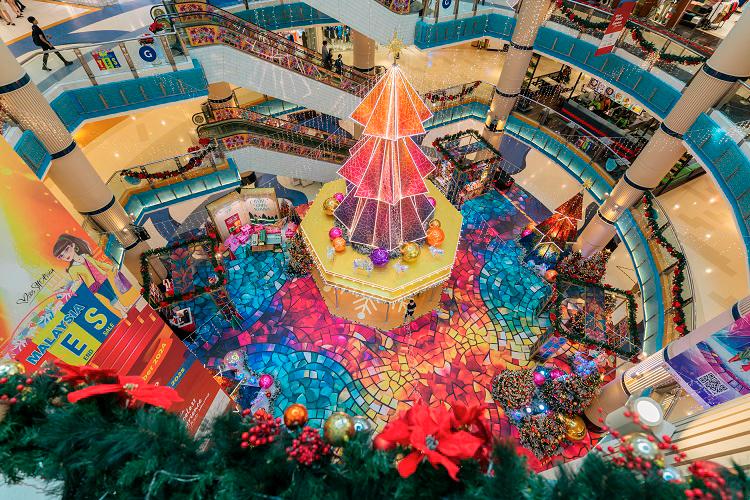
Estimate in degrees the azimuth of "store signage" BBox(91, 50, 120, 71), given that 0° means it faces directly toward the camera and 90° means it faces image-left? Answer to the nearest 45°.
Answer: approximately 0°

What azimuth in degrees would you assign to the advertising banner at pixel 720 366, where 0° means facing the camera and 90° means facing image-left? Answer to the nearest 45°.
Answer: approximately 45°

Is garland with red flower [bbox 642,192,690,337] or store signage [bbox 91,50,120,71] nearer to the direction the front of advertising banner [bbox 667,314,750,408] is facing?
the store signage

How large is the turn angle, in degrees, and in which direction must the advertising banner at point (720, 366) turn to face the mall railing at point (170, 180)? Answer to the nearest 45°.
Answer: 0° — it already faces it

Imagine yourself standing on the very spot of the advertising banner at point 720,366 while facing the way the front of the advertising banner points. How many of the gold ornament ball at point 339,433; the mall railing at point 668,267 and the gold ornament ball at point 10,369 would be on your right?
1

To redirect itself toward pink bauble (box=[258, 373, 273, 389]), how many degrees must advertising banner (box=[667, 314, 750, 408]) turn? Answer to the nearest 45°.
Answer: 0° — it already faces it
